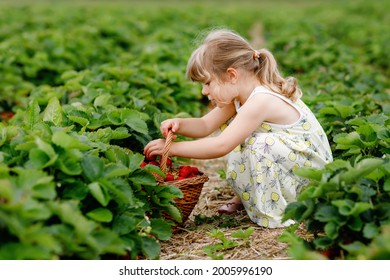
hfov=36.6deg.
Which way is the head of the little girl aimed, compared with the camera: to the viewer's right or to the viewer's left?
to the viewer's left

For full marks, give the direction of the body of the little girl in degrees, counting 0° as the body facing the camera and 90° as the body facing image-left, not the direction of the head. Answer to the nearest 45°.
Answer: approximately 90°

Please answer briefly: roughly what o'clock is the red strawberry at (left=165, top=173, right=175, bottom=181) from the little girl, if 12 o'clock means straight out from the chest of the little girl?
The red strawberry is roughly at 11 o'clock from the little girl.
